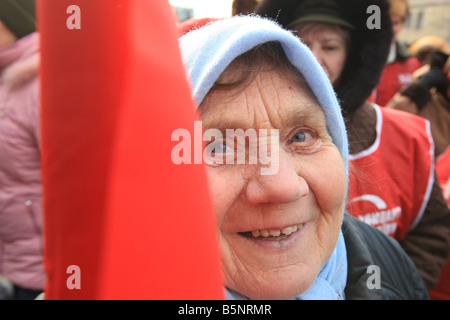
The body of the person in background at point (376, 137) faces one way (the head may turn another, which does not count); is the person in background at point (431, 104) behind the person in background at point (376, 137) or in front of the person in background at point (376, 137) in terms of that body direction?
behind

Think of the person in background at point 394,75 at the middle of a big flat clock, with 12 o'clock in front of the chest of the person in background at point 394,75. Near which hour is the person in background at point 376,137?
the person in background at point 376,137 is roughly at 12 o'clock from the person in background at point 394,75.

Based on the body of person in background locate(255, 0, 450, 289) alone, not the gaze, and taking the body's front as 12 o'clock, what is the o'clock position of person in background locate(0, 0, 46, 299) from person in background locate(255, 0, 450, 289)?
person in background locate(0, 0, 46, 299) is roughly at 1 o'clock from person in background locate(255, 0, 450, 289).

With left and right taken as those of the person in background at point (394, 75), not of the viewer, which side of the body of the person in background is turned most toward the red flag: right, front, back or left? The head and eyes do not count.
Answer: front

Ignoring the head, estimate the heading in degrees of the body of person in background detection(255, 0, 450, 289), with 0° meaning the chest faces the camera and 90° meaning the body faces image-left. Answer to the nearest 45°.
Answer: approximately 45°

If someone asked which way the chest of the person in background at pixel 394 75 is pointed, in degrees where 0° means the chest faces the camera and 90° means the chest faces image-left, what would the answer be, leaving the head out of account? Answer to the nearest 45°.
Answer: approximately 0°

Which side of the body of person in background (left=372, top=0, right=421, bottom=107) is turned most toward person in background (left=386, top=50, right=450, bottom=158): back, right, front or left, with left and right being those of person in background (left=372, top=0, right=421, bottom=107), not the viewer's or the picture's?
front
